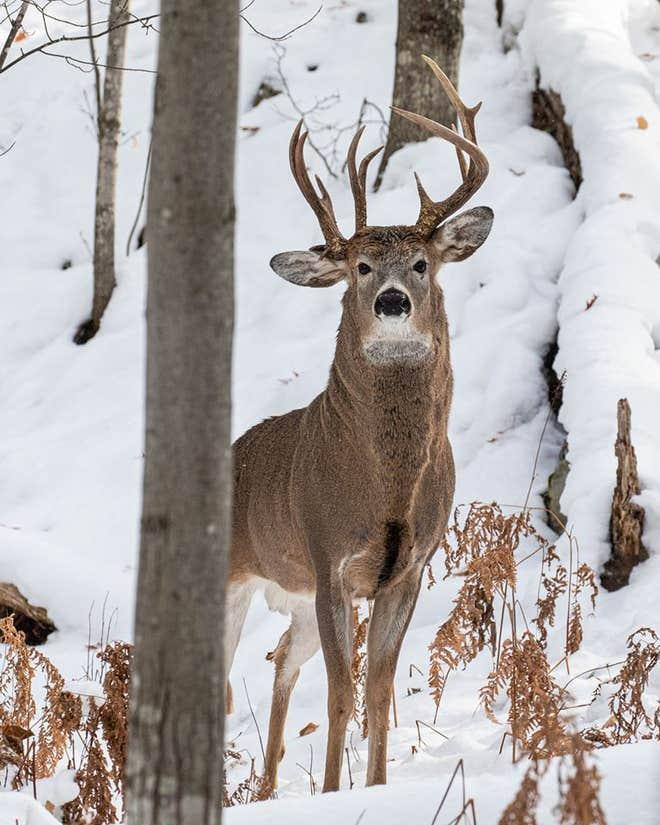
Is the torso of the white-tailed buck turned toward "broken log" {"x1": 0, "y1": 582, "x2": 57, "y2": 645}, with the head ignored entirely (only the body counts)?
no

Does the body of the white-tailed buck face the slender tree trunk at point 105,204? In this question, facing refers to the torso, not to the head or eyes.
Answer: no

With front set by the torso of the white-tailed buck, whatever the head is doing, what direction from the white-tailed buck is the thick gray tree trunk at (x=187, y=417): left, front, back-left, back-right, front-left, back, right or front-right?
front-right

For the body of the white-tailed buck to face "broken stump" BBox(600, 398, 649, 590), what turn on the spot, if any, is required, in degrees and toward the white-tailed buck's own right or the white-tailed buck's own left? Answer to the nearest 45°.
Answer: approximately 90° to the white-tailed buck's own left

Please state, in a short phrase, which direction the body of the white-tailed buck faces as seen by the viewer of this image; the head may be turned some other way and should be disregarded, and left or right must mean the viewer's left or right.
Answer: facing the viewer and to the right of the viewer

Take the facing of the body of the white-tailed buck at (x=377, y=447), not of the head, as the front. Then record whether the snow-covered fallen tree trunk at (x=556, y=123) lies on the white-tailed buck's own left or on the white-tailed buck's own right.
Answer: on the white-tailed buck's own left

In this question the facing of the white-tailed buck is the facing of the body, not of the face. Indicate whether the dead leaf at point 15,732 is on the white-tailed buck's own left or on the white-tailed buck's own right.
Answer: on the white-tailed buck's own right

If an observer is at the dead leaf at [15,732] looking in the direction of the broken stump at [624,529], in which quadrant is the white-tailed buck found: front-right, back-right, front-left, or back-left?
front-right

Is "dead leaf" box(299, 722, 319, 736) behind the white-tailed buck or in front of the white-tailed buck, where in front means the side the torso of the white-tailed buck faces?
behind

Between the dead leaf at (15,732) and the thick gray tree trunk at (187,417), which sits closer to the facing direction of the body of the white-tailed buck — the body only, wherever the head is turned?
the thick gray tree trunk
